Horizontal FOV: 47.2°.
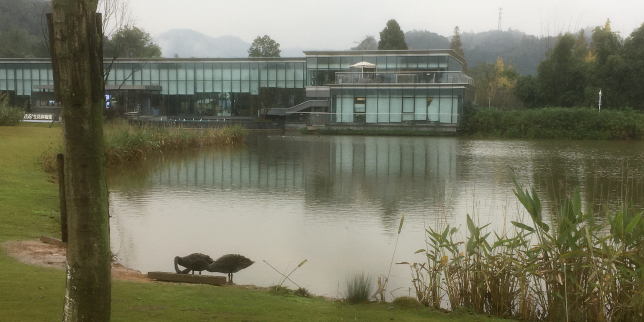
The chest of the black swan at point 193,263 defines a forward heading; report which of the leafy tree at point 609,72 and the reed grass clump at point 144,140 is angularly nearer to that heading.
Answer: the reed grass clump

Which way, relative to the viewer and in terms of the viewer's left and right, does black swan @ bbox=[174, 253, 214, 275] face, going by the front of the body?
facing to the left of the viewer

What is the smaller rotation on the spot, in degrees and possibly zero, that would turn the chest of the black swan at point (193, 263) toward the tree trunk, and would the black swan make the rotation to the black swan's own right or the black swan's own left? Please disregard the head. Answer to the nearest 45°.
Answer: approximately 90° to the black swan's own left

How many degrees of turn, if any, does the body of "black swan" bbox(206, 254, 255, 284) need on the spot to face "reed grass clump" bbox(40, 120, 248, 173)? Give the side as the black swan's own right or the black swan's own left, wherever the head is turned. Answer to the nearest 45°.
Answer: approximately 90° to the black swan's own right

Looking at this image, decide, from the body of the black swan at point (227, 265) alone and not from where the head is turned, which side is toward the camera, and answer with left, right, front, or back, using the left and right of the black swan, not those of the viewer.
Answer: left

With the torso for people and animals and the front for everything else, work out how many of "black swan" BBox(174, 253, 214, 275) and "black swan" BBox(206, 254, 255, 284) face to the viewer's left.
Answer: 2

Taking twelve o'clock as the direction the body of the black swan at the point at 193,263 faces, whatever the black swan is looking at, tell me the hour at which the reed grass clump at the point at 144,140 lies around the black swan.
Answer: The reed grass clump is roughly at 3 o'clock from the black swan.
